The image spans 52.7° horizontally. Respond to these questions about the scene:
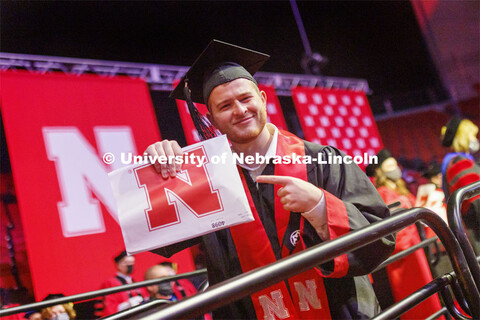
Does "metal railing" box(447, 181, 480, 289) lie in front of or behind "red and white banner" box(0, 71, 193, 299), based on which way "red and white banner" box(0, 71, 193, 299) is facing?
in front

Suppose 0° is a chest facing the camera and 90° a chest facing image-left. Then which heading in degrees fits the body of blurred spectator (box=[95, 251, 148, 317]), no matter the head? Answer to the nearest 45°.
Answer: approximately 315°

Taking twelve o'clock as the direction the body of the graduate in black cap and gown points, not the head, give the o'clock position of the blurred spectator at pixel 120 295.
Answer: The blurred spectator is roughly at 5 o'clock from the graduate in black cap and gown.

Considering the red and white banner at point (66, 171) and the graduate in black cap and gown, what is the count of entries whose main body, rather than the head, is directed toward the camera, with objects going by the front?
2

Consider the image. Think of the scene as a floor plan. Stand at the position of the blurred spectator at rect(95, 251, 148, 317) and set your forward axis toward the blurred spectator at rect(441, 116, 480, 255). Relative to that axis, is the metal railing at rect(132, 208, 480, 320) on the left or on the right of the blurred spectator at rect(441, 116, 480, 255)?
right

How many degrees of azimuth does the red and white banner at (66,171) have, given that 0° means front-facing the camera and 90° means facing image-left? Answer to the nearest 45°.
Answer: approximately 0°
